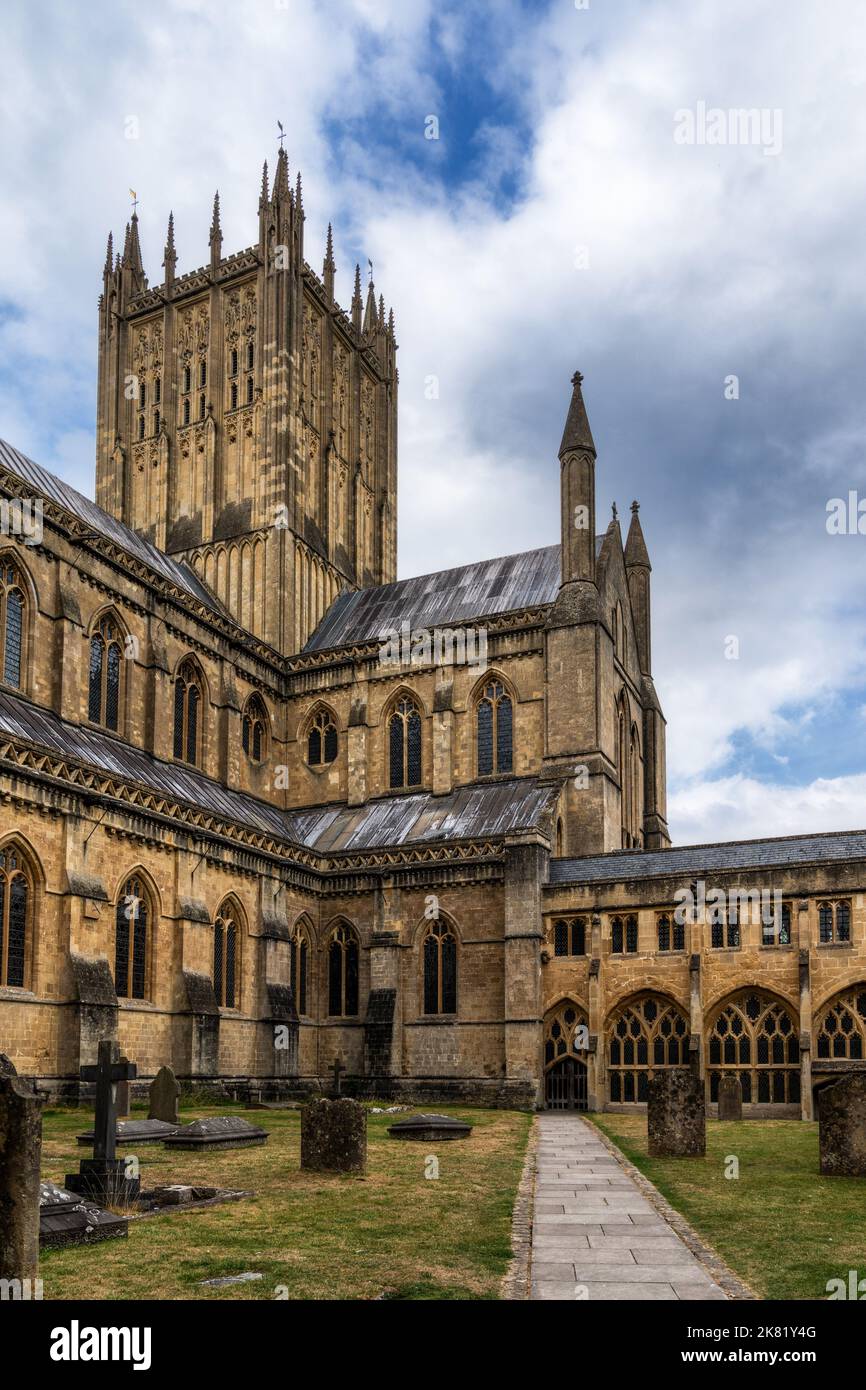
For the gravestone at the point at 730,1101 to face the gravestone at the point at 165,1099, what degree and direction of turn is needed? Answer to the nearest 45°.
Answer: approximately 45° to its right

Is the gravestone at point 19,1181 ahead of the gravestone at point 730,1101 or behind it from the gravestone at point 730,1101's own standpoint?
ahead

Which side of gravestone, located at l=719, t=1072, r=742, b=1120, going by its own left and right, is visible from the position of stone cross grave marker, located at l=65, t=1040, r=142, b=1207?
front

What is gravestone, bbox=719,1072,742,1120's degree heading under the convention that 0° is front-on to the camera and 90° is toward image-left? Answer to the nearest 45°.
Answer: approximately 0°

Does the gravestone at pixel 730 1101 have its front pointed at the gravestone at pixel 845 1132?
yes

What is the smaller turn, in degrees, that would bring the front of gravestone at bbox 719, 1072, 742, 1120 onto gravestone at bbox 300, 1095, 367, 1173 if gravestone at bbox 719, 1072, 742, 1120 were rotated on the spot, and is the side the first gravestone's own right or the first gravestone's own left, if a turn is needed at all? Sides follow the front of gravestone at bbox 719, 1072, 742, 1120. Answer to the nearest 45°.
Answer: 0° — it already faces it

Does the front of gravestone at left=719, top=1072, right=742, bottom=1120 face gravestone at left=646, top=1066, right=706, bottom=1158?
yes

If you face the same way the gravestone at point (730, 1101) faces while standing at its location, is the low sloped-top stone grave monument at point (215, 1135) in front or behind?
in front
